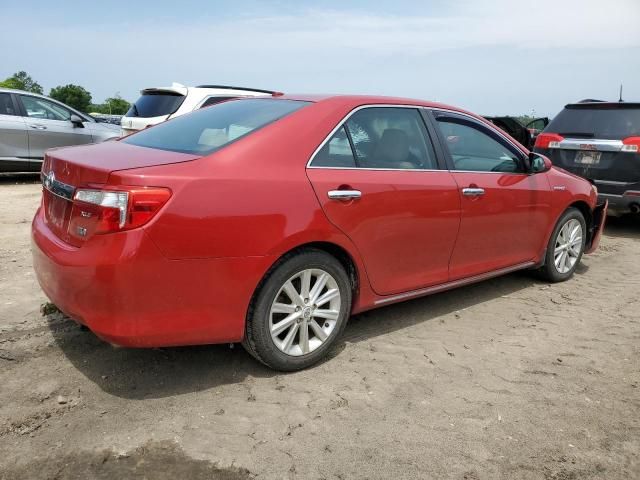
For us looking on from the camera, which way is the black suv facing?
facing away from the viewer

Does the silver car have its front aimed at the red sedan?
no

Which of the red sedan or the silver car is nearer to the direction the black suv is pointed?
the silver car

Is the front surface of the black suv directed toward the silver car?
no

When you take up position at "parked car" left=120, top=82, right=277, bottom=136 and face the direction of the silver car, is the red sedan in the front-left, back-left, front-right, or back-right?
back-left

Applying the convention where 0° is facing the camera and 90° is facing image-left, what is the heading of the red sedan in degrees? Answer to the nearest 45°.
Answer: approximately 225°

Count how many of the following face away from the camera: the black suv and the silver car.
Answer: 1

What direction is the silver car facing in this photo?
to the viewer's right

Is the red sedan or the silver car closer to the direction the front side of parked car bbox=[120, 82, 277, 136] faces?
the silver car

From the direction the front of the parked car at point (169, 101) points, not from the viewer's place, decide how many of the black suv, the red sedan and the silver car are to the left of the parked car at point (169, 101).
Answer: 1

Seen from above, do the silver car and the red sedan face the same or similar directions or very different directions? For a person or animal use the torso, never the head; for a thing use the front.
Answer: same or similar directions

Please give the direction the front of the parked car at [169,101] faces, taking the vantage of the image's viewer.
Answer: facing away from the viewer and to the right of the viewer

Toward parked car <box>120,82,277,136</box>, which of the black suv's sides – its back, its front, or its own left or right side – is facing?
left

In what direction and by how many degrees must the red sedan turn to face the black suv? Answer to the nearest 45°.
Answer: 0° — it already faces it

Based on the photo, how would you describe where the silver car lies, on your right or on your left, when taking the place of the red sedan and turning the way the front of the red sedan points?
on your left

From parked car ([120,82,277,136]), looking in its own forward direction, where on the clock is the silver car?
The silver car is roughly at 9 o'clock from the parked car.

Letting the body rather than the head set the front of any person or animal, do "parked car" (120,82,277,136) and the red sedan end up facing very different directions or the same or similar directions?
same or similar directions
